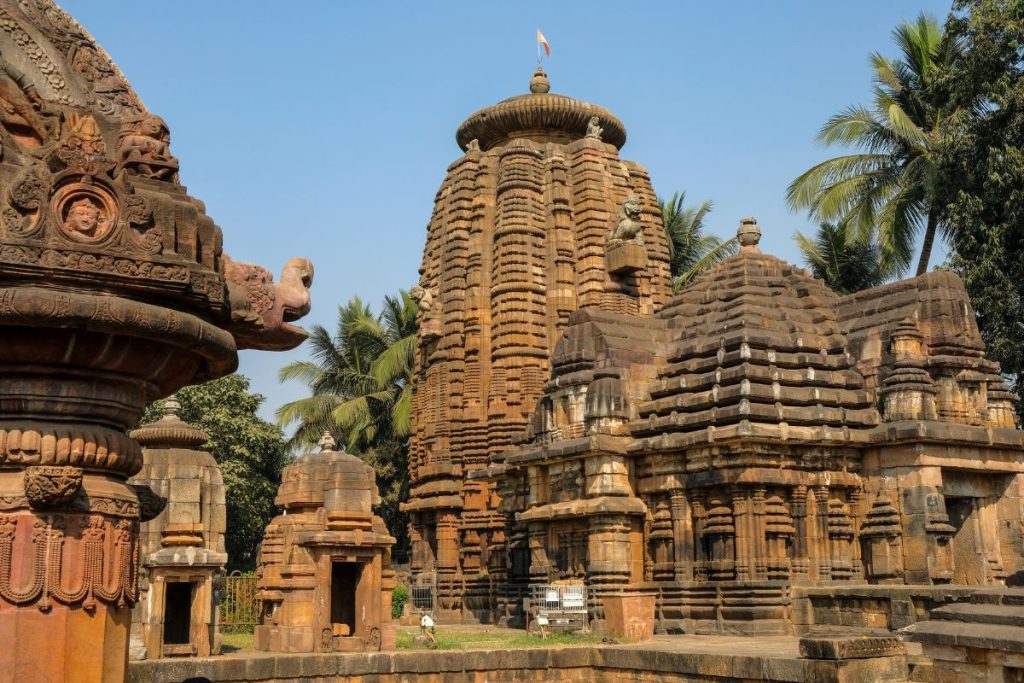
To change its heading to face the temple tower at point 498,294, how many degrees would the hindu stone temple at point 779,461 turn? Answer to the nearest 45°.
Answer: approximately 180°

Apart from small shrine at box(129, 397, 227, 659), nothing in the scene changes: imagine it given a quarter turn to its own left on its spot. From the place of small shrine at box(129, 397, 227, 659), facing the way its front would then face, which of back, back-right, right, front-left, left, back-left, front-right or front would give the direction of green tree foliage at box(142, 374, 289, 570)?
left

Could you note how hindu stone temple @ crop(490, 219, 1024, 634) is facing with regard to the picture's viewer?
facing the viewer and to the right of the viewer

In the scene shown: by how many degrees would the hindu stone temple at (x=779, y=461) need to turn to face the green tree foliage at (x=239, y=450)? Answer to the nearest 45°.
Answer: approximately 180°

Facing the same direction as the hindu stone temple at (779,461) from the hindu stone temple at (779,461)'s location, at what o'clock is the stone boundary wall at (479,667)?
The stone boundary wall is roughly at 3 o'clock from the hindu stone temple.

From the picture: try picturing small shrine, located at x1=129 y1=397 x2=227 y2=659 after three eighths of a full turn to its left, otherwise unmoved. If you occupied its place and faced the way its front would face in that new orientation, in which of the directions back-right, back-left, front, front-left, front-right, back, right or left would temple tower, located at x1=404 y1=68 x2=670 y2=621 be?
front

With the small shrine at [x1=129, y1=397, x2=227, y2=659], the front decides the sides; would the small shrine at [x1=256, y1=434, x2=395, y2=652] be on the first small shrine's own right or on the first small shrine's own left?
on the first small shrine's own left

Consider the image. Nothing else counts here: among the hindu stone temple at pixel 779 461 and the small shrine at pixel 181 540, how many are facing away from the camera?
0

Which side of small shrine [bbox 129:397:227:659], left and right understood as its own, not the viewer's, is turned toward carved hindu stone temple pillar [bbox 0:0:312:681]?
front

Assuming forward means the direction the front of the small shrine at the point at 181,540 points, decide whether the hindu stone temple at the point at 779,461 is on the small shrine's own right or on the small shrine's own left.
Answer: on the small shrine's own left

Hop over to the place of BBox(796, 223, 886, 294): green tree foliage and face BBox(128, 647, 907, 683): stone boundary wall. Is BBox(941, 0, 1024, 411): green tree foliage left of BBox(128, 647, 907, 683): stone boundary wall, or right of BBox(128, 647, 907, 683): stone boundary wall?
left

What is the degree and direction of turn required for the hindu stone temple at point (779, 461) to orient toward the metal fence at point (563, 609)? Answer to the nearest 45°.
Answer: approximately 135° to its right

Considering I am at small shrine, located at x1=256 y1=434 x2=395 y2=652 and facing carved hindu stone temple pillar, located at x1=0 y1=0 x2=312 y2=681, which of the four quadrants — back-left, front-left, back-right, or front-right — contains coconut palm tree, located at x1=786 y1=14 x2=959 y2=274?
back-left

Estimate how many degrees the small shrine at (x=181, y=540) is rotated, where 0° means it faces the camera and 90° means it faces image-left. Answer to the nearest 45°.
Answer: approximately 0°

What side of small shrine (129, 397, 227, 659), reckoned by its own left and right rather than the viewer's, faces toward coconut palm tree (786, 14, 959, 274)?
left

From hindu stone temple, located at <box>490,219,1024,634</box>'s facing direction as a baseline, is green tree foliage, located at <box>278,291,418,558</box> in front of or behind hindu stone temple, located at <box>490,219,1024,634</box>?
behind

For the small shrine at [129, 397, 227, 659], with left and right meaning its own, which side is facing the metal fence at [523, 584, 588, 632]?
left
